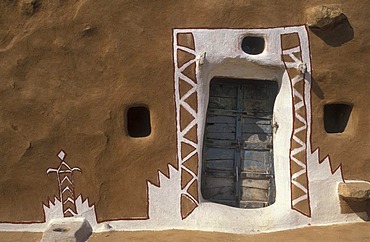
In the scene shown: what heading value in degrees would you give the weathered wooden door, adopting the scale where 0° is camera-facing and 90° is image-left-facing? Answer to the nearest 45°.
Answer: approximately 0°
